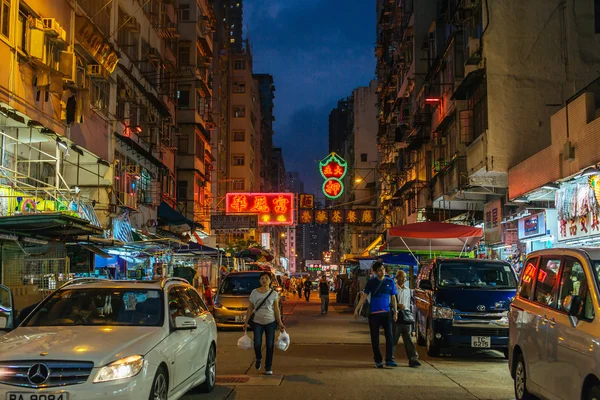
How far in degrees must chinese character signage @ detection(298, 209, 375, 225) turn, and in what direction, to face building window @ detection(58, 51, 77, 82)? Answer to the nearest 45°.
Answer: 0° — it already faces it

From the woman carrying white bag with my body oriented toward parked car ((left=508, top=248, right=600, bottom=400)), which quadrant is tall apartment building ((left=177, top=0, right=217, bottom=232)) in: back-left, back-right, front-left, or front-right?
back-left

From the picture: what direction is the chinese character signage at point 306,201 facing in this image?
toward the camera

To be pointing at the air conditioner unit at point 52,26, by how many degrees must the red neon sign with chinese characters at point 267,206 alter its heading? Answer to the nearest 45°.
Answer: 0° — it already faces it

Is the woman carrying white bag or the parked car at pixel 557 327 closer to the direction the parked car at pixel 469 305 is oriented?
the parked car

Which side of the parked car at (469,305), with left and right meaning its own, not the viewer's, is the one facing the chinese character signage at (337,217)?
back

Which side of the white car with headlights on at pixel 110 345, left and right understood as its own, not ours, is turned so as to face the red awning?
back

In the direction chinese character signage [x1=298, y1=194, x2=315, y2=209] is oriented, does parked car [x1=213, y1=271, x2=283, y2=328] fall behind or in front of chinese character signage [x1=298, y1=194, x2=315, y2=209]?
in front

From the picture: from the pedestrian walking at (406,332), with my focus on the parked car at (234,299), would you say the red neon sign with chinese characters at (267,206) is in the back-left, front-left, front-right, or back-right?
front-right

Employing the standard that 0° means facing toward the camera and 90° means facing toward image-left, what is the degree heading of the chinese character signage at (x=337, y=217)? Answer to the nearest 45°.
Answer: approximately 0°

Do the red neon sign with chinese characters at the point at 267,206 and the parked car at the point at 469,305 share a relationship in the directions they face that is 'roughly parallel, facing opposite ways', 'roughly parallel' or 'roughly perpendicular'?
roughly parallel

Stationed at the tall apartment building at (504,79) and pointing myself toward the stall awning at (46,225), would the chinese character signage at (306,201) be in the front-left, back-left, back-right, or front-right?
back-right

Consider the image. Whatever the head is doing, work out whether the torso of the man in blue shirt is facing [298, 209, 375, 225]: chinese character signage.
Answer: no

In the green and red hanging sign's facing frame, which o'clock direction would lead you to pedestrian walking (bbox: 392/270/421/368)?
The pedestrian walking is roughly at 12 o'clock from the green and red hanging sign.

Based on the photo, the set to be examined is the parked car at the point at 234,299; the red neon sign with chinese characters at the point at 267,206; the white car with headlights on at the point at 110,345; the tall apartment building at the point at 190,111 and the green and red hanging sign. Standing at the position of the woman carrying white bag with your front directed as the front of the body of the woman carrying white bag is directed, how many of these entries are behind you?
4

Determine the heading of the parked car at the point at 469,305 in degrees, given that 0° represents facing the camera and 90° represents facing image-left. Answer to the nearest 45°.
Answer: approximately 0°

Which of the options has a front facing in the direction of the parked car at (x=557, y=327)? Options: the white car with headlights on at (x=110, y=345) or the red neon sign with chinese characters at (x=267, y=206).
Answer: the red neon sign with chinese characters

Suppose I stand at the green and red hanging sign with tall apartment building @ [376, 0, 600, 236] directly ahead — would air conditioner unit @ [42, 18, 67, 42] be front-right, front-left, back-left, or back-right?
front-right
